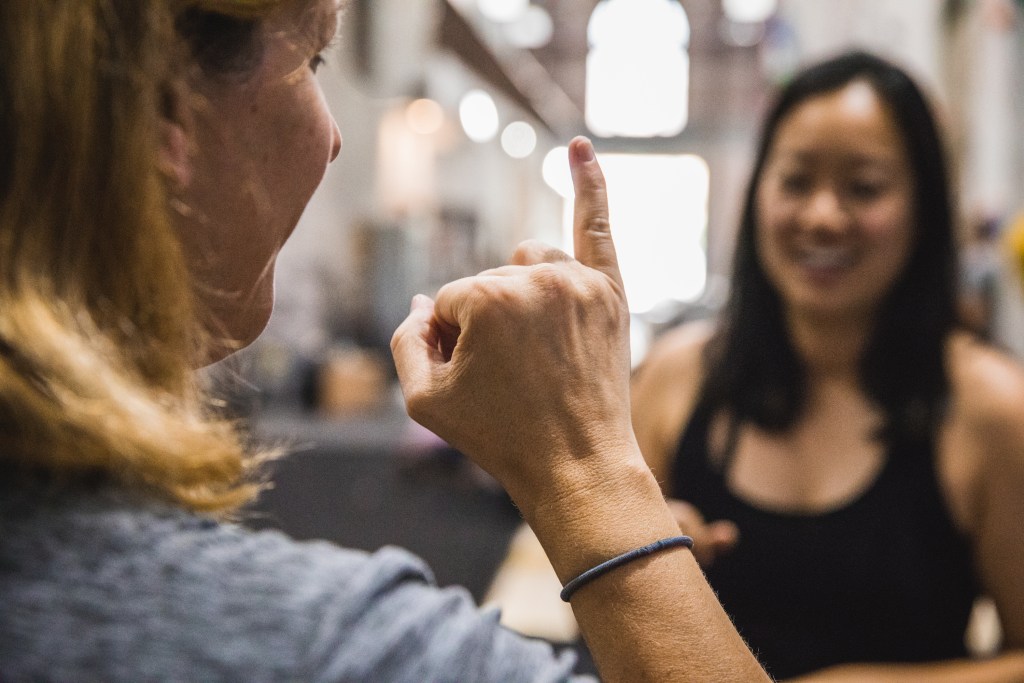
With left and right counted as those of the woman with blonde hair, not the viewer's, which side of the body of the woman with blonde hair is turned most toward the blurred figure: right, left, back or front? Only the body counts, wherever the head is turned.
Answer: front

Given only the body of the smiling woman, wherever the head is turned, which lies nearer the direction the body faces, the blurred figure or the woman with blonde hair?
the woman with blonde hair

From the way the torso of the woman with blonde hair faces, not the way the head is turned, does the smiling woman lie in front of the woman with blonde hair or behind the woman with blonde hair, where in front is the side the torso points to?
in front

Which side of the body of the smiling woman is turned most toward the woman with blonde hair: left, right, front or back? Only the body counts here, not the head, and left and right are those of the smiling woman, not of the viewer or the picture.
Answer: front

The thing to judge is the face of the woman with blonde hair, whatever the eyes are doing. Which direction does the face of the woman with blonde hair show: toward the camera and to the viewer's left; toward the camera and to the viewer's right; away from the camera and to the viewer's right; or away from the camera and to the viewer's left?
away from the camera and to the viewer's right

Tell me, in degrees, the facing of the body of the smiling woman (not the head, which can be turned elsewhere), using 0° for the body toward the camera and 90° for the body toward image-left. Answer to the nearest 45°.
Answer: approximately 0°

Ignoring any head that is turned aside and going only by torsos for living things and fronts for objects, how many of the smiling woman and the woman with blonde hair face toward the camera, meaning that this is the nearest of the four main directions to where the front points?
1

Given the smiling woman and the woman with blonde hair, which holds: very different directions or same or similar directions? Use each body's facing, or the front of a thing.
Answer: very different directions

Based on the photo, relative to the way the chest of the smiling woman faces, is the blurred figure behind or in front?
behind

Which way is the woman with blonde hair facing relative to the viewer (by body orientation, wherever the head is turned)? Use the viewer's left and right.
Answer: facing away from the viewer and to the right of the viewer
